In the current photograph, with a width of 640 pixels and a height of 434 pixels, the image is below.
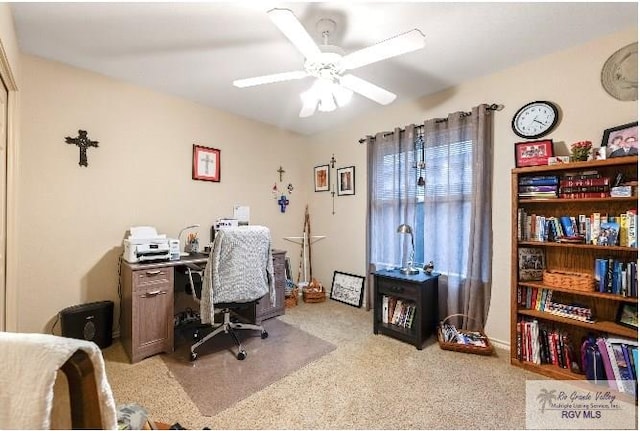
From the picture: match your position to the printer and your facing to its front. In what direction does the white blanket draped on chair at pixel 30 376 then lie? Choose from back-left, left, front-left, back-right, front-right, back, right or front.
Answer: front-right

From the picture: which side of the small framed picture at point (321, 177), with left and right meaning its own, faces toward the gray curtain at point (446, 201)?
left

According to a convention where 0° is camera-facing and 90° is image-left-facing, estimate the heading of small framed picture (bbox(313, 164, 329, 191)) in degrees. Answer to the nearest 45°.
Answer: approximately 45°

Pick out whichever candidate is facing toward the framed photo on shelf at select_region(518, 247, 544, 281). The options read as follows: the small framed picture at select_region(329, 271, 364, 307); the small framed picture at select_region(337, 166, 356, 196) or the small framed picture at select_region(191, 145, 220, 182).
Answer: the small framed picture at select_region(191, 145, 220, 182)

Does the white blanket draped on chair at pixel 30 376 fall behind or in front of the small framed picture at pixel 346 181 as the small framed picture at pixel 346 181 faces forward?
in front

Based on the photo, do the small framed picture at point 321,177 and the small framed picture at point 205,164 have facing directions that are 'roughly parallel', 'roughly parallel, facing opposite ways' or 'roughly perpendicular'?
roughly perpendicular

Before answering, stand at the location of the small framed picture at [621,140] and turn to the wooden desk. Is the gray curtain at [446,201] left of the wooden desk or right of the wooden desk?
right

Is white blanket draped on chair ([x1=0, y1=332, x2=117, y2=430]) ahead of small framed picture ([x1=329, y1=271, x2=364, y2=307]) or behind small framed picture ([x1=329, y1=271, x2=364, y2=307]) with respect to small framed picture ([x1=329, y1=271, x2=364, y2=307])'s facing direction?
ahead

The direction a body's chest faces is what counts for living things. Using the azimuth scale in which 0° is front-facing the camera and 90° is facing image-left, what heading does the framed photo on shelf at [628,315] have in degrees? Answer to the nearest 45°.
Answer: approximately 45°

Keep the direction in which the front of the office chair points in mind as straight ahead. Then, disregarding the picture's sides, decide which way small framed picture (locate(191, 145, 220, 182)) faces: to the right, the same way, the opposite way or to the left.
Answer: the opposite way

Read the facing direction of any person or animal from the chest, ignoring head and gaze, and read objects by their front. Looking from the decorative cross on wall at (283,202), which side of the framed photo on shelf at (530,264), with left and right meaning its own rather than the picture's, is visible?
right

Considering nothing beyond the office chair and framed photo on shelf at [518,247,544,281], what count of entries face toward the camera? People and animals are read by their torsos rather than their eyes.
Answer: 1

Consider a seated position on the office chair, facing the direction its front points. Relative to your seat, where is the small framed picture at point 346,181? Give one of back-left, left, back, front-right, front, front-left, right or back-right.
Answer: right

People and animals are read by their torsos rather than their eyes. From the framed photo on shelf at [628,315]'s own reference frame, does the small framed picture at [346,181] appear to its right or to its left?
on its right

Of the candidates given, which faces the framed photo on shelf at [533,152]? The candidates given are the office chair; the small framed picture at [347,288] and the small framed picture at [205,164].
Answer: the small framed picture at [205,164]

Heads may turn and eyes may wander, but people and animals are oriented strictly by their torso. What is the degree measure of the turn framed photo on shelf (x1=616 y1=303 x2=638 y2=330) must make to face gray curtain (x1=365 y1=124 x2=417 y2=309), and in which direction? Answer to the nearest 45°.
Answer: approximately 45° to its right
